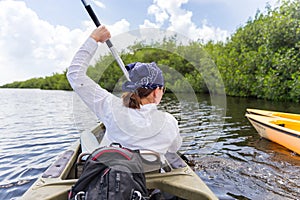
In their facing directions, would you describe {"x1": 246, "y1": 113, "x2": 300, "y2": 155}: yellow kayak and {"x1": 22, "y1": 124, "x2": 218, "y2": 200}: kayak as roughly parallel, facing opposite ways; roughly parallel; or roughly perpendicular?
roughly parallel

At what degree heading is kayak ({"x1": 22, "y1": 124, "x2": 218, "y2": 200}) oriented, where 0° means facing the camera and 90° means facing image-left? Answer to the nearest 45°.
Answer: approximately 180°

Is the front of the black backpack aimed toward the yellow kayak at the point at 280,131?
no

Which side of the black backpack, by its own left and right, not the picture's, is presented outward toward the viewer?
front

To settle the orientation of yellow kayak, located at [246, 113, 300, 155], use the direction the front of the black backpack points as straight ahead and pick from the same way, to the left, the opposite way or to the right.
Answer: the opposite way

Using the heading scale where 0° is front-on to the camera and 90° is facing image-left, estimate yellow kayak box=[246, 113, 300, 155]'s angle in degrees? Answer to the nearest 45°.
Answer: approximately 135°

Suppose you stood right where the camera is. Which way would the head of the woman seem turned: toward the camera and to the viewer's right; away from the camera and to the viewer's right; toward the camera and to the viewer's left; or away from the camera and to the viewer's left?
away from the camera and to the viewer's right

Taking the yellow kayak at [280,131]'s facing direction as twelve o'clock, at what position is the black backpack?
The black backpack is roughly at 8 o'clock from the yellow kayak.

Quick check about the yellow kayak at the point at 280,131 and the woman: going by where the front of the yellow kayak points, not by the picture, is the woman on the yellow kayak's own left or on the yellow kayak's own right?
on the yellow kayak's own left

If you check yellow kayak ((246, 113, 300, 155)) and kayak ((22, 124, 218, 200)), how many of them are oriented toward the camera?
0

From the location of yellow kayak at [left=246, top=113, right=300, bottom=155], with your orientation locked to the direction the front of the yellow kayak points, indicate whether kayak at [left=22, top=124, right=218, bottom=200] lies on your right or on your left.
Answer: on your left
